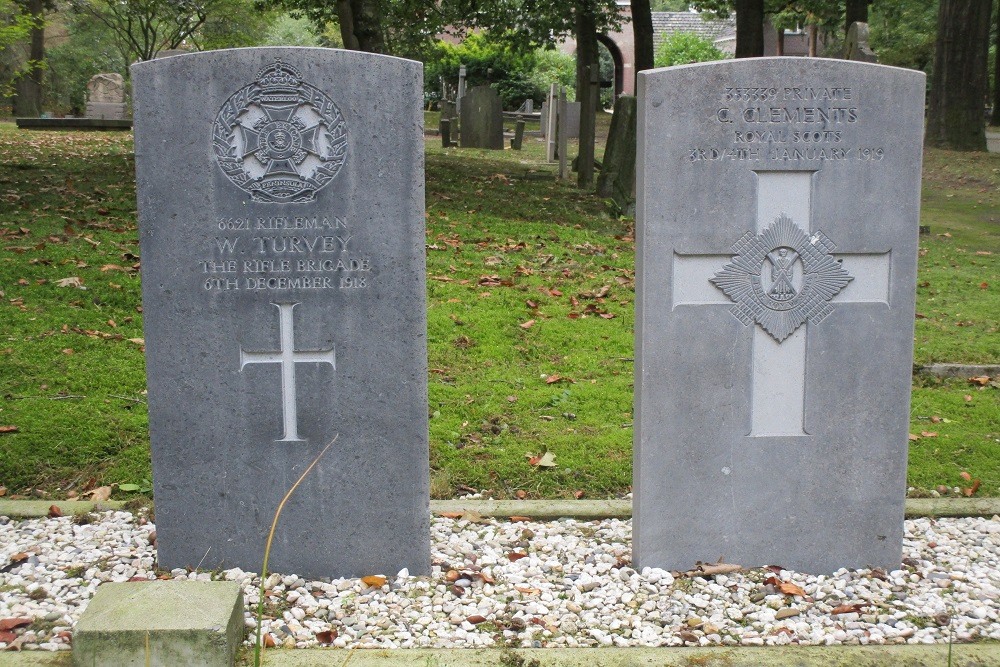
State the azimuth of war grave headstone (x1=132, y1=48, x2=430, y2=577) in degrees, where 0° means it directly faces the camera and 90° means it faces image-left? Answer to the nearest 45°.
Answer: approximately 0°

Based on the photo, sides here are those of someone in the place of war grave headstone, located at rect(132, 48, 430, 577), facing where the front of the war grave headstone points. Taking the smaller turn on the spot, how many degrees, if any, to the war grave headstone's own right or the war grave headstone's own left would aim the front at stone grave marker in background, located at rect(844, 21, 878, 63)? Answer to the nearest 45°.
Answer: approximately 135° to the war grave headstone's own left

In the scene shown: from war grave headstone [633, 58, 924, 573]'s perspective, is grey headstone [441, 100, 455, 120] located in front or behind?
behind

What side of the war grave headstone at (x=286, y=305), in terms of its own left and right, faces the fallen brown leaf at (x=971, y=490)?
left

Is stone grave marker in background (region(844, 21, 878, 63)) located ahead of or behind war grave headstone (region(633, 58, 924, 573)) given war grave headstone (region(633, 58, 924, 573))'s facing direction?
behind

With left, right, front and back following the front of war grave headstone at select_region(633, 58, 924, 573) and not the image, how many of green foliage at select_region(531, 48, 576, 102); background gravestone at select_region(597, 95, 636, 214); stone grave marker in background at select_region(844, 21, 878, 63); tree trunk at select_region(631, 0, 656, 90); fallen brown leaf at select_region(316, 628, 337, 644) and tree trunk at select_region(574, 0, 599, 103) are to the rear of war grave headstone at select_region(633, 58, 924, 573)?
5

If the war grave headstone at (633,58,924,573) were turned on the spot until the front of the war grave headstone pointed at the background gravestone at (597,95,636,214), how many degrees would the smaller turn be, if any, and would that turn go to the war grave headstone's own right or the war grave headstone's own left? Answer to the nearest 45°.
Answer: approximately 180°

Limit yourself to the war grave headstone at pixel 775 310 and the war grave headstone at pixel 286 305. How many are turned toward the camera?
2

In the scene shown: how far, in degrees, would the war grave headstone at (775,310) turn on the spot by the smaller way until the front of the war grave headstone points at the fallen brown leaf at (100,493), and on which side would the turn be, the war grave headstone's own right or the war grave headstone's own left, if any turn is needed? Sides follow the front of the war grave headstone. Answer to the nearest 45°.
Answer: approximately 90° to the war grave headstone's own right

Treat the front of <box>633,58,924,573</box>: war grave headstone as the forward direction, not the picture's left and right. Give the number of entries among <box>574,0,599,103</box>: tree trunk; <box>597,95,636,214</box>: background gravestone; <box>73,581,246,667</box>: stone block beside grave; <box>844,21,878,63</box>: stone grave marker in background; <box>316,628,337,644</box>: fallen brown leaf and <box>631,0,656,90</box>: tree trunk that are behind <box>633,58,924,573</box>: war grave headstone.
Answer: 4
